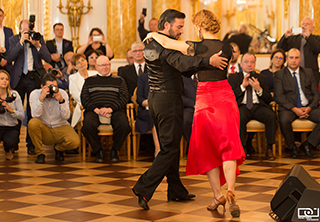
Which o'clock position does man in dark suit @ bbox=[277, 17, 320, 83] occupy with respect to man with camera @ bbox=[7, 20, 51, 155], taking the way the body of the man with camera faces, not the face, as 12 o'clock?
The man in dark suit is roughly at 9 o'clock from the man with camera.

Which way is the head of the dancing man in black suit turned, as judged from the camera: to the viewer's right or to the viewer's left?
to the viewer's right

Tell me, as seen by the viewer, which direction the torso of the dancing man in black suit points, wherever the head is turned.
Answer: to the viewer's right

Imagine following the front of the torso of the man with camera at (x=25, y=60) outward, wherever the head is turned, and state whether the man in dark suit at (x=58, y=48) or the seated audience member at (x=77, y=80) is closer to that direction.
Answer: the seated audience member

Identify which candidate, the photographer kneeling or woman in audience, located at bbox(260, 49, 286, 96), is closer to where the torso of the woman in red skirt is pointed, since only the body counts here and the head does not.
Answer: the photographer kneeling

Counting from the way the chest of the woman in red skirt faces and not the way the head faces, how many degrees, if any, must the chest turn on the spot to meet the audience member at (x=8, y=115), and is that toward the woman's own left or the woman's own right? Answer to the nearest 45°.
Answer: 0° — they already face them
